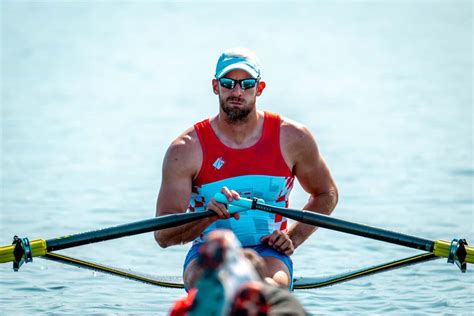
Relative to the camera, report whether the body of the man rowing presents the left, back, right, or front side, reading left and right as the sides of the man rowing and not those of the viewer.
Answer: front
